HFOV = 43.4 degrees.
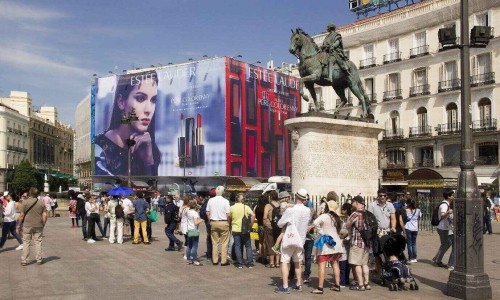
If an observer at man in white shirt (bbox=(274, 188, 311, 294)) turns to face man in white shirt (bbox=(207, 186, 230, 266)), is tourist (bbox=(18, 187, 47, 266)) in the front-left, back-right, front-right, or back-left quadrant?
front-left

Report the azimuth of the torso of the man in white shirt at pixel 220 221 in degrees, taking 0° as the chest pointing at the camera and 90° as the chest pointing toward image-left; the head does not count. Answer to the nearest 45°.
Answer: approximately 180°

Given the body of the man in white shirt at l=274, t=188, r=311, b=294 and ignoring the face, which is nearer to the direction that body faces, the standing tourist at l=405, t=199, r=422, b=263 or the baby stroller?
the standing tourist

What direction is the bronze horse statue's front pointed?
to the viewer's left

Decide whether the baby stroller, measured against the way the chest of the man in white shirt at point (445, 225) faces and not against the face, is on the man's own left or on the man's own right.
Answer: on the man's own right

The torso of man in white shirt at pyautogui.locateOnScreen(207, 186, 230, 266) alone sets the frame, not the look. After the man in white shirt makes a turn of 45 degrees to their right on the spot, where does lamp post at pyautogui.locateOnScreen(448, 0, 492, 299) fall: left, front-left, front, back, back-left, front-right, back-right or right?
right

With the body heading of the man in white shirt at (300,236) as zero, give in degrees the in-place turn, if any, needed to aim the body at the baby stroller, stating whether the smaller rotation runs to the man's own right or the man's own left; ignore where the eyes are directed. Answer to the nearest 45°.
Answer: approximately 135° to the man's own right
